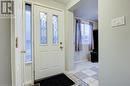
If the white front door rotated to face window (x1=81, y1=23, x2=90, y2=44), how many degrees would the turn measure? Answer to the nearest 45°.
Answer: approximately 90° to its left

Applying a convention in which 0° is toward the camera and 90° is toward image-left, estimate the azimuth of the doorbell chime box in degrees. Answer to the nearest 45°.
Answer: approximately 45°

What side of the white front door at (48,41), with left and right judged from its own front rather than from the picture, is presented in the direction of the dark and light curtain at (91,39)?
left

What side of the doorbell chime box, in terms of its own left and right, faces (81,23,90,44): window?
right

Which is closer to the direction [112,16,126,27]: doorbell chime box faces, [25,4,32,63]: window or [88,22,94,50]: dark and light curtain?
the window

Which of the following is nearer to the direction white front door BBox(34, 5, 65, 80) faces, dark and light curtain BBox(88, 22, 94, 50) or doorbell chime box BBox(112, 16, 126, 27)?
the doorbell chime box

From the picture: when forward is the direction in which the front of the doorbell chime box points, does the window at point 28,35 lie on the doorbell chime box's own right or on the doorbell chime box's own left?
on the doorbell chime box's own right

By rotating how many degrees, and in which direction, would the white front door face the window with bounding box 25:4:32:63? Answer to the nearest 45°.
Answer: approximately 90° to its right

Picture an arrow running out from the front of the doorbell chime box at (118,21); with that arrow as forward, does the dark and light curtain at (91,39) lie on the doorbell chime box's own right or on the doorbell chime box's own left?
on the doorbell chime box's own right
